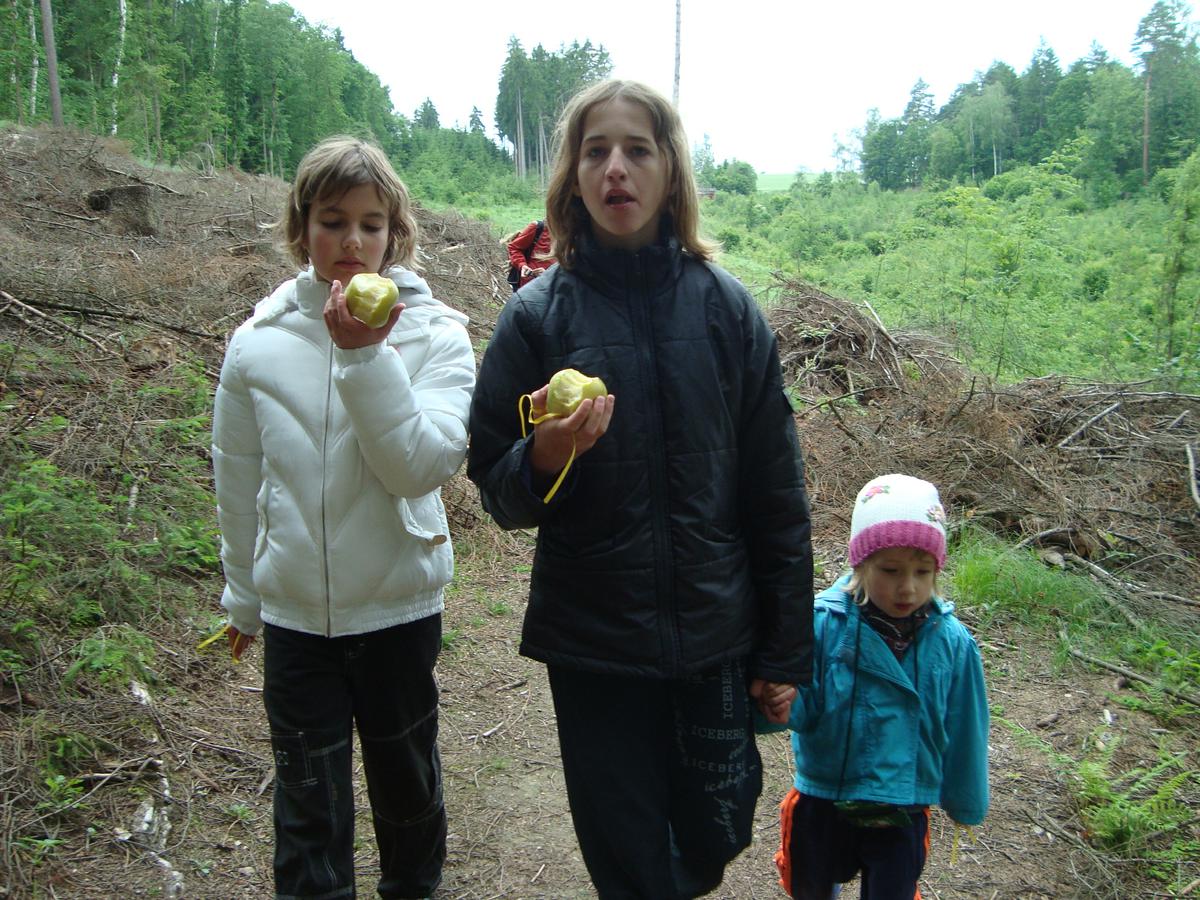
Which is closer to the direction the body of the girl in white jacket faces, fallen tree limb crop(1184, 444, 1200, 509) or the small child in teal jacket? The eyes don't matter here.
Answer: the small child in teal jacket

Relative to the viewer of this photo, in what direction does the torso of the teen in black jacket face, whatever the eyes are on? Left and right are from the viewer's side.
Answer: facing the viewer

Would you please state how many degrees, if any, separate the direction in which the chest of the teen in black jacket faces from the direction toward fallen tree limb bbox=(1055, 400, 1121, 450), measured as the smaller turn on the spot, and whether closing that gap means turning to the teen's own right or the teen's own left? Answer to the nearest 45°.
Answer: approximately 135° to the teen's own left

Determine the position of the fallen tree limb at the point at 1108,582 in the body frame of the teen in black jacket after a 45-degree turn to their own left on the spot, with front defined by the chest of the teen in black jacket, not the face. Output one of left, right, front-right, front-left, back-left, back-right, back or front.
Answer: left

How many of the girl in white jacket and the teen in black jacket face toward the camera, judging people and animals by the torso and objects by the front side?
2

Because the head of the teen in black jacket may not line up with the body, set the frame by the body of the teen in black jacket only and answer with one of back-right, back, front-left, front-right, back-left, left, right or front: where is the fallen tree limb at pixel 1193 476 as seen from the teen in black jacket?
back-left

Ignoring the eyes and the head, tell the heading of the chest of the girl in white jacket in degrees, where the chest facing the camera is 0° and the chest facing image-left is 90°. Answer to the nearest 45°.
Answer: approximately 0°
